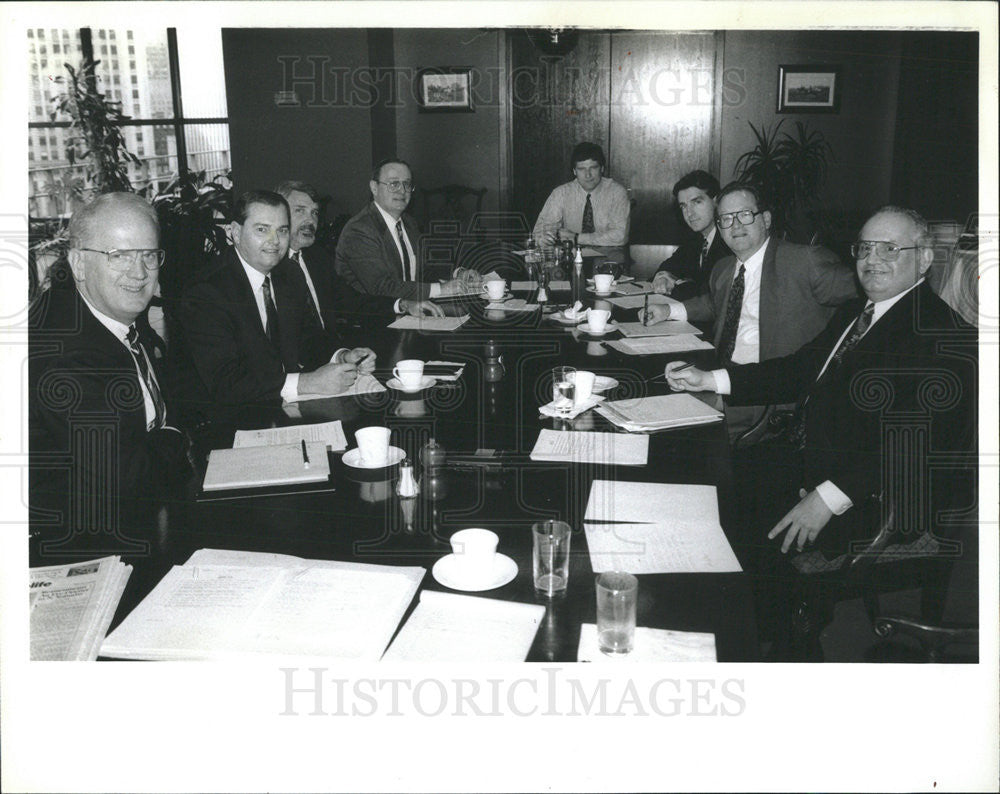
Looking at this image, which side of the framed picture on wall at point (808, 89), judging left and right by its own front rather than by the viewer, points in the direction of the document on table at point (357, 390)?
front

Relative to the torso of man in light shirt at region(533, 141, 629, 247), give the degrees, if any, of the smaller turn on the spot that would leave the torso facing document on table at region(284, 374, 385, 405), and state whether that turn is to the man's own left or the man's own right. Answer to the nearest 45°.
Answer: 0° — they already face it

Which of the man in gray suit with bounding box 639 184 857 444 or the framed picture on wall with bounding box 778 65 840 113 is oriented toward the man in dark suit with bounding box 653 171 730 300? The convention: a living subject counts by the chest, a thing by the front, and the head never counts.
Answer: the framed picture on wall

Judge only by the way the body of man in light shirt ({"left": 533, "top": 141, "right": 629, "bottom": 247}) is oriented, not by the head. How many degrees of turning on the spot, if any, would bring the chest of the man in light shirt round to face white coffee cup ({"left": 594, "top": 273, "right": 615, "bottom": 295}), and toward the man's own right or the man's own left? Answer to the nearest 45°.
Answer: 0° — they already face it

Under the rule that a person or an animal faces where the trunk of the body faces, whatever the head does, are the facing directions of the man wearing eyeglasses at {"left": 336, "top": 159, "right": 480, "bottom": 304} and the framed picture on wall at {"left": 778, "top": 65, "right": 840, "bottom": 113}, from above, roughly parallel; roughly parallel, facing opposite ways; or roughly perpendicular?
roughly perpendicular

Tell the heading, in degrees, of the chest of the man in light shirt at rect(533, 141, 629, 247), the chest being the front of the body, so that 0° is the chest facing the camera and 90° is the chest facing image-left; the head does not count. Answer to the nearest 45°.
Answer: approximately 0°

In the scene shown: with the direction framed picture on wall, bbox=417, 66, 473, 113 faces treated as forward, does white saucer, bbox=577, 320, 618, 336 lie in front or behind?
in front

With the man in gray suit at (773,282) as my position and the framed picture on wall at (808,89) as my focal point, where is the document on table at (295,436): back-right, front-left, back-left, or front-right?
back-left

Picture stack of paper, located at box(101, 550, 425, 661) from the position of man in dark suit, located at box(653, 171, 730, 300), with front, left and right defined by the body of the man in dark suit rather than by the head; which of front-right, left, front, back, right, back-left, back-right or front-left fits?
front-left

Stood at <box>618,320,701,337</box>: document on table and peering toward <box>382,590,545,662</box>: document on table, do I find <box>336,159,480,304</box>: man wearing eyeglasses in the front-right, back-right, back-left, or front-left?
back-right

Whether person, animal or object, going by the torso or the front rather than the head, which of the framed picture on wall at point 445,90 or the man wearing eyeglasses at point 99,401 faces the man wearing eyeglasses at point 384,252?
the framed picture on wall
